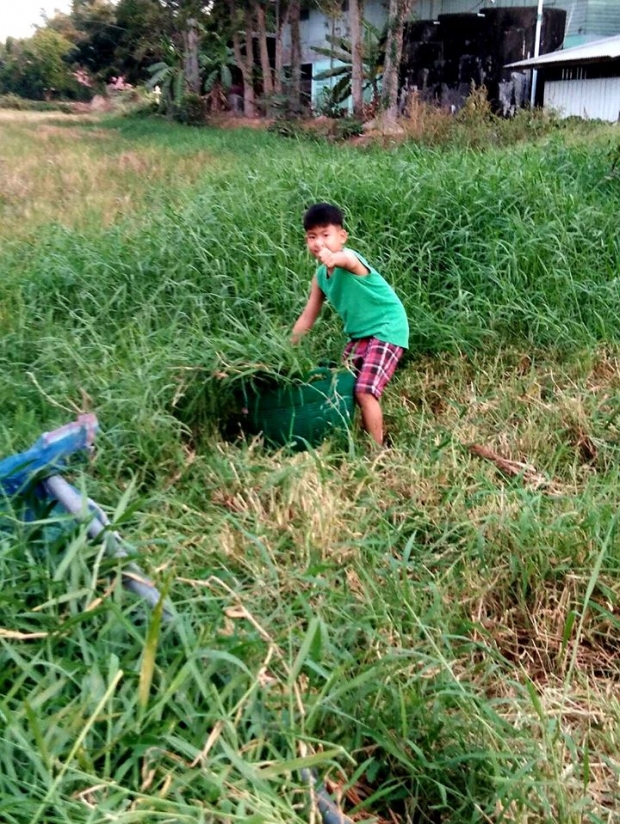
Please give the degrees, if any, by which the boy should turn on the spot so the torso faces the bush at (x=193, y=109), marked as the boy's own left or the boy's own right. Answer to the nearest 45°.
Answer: approximately 135° to the boy's own right

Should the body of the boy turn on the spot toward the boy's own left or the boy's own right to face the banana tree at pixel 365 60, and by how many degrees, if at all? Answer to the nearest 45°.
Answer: approximately 135° to the boy's own right

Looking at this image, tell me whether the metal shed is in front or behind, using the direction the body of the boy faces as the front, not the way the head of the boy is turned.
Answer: behind

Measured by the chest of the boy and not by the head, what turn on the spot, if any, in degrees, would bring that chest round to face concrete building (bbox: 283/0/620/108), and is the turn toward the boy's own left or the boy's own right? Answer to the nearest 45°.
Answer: approximately 135° to the boy's own right

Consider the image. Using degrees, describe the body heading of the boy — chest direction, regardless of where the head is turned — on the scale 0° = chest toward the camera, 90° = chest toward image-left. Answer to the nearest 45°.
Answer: approximately 45°

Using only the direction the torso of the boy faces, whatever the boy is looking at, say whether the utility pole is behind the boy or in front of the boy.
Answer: behind
